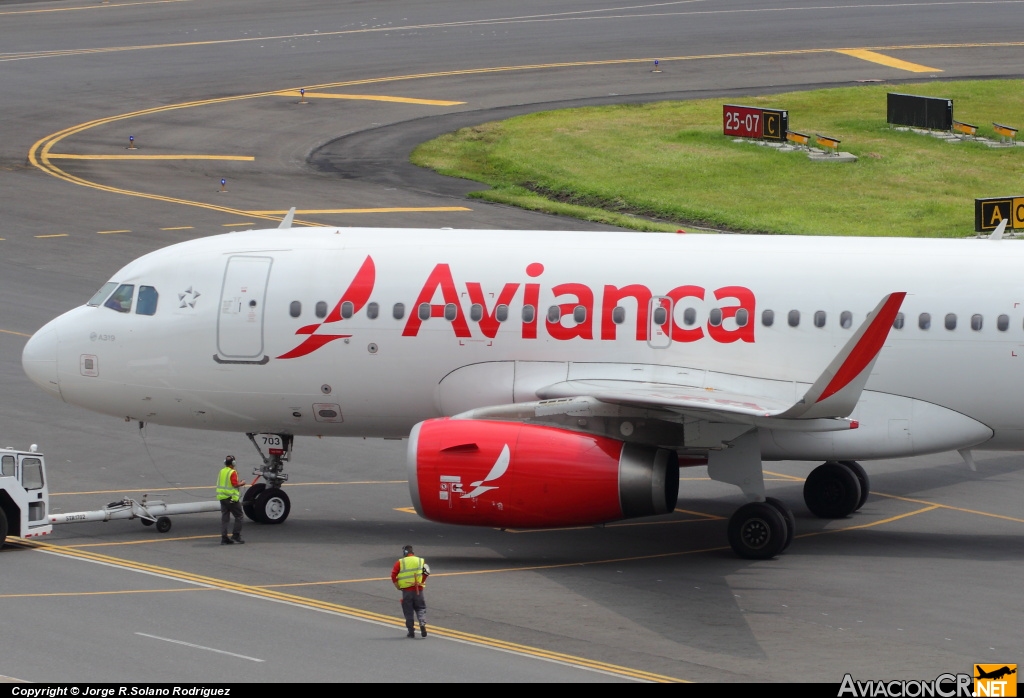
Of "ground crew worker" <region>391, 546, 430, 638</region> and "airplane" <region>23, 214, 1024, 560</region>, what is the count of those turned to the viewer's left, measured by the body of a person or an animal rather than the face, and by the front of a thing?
1

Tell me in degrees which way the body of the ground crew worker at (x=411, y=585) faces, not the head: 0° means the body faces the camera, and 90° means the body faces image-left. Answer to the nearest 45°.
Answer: approximately 180°

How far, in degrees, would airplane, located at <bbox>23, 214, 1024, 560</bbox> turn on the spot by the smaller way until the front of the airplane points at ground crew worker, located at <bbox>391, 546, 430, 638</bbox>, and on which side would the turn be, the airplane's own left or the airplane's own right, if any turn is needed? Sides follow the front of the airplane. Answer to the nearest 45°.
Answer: approximately 45° to the airplane's own left

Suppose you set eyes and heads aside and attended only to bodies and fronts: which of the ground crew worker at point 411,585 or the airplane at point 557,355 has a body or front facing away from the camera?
the ground crew worker

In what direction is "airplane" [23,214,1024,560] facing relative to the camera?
to the viewer's left

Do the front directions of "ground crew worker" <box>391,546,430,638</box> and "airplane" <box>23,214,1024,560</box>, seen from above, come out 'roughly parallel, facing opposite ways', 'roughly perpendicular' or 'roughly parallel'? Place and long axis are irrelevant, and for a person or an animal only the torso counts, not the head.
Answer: roughly perpendicular
